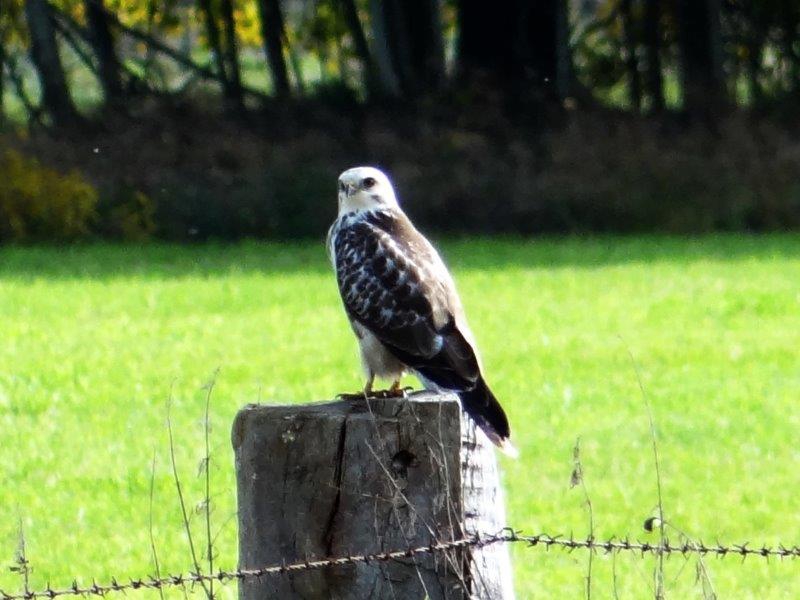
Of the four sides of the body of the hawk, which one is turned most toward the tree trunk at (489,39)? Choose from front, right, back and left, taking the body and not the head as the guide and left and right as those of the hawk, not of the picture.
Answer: right

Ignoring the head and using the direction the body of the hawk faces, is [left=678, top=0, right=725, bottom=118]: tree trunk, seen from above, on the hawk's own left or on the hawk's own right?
on the hawk's own right

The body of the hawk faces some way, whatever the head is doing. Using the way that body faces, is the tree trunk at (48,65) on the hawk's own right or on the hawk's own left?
on the hawk's own right

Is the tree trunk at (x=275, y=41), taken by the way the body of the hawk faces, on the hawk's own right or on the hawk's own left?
on the hawk's own right

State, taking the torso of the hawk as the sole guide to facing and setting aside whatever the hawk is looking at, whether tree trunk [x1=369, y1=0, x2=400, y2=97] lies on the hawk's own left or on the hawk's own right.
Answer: on the hawk's own right

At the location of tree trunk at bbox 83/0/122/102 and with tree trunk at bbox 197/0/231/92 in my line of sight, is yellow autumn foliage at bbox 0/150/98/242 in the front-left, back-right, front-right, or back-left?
back-right

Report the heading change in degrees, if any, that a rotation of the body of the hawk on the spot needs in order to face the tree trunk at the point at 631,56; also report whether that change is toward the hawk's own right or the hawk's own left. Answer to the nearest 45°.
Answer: approximately 90° to the hawk's own right
